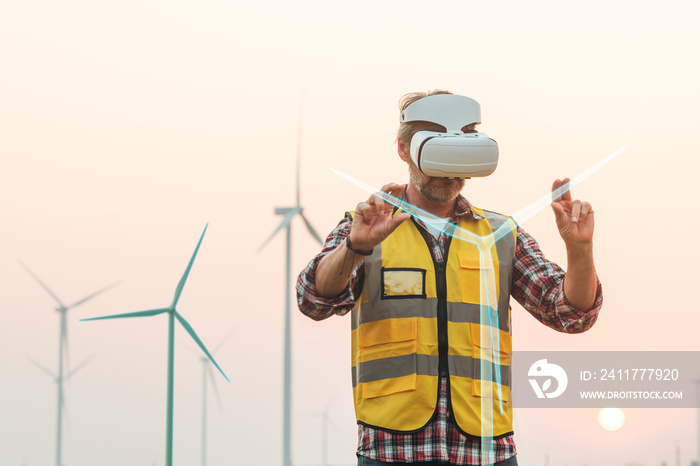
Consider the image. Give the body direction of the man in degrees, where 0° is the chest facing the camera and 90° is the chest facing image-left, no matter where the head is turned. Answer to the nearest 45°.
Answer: approximately 0°

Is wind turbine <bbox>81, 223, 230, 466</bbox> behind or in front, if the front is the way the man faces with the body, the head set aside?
behind

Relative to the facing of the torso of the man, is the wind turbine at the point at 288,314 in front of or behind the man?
behind
